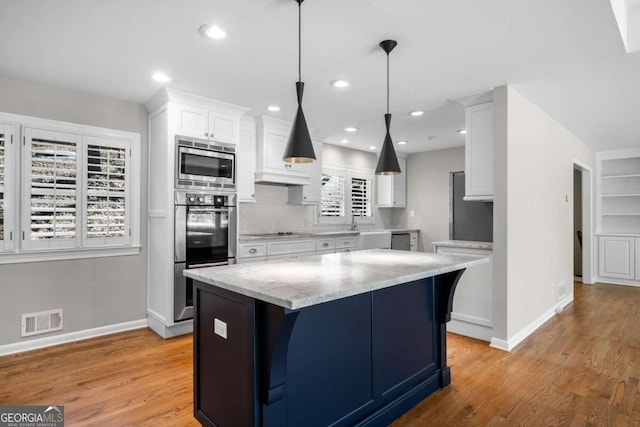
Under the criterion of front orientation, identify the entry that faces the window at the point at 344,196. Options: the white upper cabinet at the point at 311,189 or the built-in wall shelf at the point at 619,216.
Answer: the built-in wall shelf

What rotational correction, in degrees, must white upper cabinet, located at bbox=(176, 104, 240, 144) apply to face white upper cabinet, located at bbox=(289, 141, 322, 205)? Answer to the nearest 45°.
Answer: approximately 90° to its left

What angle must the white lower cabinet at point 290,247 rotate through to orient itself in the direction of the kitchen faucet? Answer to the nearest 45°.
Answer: approximately 90° to its left

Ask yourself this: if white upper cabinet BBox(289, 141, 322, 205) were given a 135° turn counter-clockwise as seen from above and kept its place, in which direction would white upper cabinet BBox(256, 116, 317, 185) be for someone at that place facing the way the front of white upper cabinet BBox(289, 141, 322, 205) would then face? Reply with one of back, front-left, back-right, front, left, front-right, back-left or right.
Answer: back-left

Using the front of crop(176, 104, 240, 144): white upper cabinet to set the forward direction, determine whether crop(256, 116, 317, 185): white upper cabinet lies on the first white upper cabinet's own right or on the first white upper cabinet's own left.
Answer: on the first white upper cabinet's own left

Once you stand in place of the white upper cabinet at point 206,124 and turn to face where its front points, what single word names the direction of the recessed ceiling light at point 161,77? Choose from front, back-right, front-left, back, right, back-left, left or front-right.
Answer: right

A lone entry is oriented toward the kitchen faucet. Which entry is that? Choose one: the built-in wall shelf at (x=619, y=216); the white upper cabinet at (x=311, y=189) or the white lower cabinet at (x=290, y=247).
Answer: the built-in wall shelf

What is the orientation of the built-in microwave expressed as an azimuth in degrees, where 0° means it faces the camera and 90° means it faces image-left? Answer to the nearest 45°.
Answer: approximately 315°

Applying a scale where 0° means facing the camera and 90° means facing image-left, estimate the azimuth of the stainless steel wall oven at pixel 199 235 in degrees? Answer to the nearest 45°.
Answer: approximately 315°
